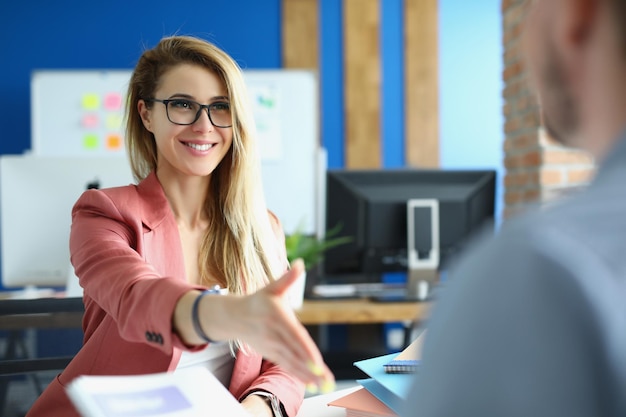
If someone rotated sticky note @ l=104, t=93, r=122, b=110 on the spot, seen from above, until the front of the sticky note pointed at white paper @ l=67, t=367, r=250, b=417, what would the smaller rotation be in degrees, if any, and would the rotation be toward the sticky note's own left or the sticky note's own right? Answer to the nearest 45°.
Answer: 0° — it already faces it

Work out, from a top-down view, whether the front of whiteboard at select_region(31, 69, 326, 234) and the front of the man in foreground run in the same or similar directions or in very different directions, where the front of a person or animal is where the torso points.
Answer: very different directions

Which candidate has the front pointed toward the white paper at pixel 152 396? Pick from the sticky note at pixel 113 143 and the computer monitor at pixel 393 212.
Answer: the sticky note
